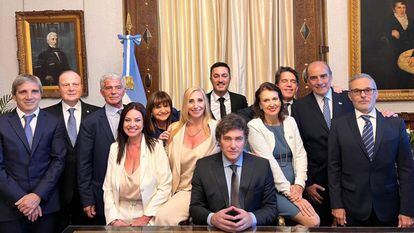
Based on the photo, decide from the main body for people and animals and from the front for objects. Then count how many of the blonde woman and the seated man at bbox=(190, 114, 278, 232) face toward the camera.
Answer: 2

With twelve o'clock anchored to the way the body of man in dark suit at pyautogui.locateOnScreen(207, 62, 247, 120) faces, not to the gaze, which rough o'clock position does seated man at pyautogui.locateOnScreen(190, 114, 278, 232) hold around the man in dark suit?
The seated man is roughly at 12 o'clock from the man in dark suit.

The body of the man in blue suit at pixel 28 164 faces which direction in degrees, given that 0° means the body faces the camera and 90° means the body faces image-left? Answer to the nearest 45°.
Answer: approximately 0°

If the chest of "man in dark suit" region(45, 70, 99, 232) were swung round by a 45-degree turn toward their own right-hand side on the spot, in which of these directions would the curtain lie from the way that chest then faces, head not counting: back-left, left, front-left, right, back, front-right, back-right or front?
back

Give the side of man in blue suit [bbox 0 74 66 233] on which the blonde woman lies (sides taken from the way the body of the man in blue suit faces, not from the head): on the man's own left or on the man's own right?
on the man's own left

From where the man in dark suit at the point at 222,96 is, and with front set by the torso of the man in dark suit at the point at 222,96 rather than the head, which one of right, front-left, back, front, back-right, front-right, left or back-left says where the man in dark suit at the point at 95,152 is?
front-right

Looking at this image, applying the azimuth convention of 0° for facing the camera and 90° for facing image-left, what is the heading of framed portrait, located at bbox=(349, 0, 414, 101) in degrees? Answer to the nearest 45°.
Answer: approximately 0°

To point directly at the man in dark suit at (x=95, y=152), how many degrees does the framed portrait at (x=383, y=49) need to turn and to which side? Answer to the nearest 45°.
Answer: approximately 45° to its right
